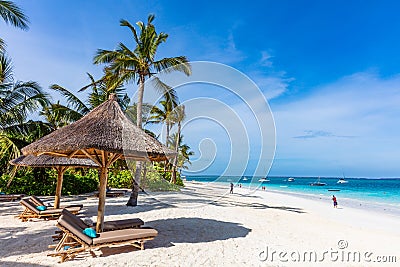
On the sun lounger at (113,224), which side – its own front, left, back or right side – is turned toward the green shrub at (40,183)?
left

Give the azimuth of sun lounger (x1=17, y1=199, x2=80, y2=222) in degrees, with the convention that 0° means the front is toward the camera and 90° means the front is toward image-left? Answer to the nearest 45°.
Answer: approximately 270°

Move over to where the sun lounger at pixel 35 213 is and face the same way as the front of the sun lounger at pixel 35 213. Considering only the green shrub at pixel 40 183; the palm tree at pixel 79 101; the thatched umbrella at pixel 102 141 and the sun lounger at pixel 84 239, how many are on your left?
2

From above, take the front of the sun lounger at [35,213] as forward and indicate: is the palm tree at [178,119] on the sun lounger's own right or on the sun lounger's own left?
on the sun lounger's own left

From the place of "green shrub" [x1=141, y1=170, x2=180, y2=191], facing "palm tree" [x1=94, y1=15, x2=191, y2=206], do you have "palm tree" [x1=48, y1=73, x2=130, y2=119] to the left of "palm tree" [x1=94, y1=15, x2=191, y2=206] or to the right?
right

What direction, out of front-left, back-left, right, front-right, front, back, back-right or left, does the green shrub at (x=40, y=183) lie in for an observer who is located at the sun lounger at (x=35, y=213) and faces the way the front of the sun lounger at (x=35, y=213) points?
left

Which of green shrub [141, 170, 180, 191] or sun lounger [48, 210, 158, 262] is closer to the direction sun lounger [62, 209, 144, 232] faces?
the green shrub

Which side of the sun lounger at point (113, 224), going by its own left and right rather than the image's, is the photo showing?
right

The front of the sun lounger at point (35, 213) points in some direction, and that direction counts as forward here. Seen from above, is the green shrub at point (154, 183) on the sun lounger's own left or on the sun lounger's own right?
on the sun lounger's own left

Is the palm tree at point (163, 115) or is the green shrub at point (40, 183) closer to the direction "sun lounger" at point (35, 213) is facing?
the palm tree

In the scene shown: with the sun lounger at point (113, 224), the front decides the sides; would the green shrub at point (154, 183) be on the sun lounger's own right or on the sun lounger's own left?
on the sun lounger's own left

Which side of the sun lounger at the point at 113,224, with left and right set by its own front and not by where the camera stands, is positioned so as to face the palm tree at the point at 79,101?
left
